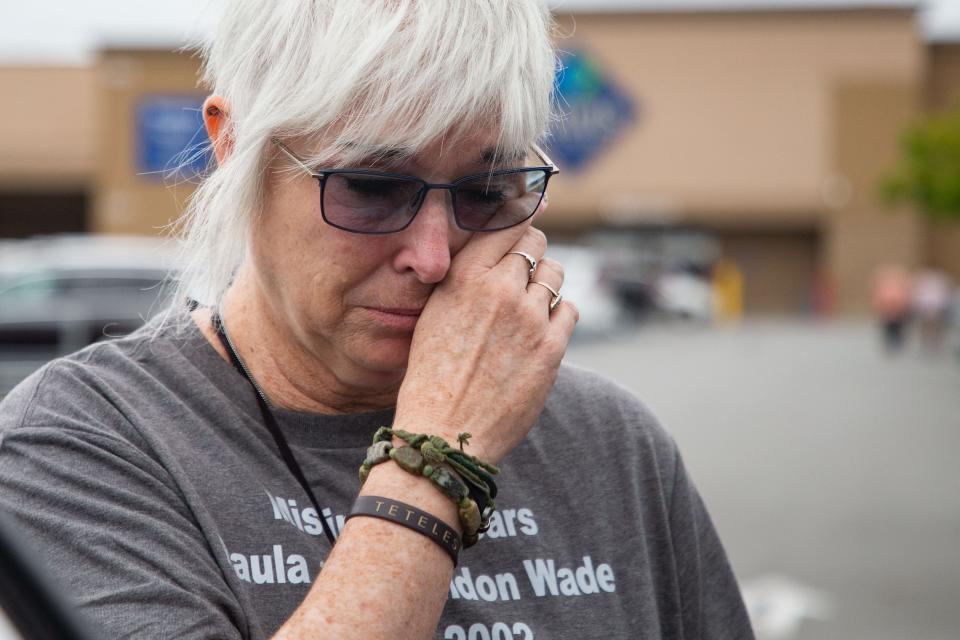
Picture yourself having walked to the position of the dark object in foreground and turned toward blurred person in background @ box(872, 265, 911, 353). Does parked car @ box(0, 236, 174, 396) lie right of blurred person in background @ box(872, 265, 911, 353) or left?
left

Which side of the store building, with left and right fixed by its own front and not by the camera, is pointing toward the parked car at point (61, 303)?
front

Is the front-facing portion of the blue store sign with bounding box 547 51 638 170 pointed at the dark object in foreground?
yes

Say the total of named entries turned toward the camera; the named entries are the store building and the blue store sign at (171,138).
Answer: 2

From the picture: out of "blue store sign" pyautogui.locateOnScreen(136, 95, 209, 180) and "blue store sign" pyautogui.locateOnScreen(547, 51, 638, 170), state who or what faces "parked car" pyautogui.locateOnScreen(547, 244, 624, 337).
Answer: "blue store sign" pyautogui.locateOnScreen(547, 51, 638, 170)

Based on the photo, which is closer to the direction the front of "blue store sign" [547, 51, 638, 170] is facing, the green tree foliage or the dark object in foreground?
the dark object in foreground
